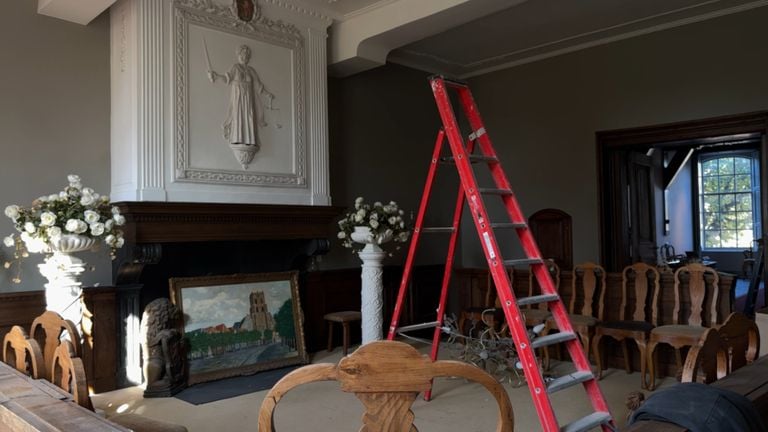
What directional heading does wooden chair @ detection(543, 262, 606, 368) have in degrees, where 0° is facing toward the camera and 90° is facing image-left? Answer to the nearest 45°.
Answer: approximately 45°

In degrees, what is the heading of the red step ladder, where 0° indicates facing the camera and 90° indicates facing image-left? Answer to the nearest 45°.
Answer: approximately 315°

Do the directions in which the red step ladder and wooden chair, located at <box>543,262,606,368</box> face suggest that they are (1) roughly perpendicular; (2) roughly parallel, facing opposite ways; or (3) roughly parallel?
roughly perpendicular

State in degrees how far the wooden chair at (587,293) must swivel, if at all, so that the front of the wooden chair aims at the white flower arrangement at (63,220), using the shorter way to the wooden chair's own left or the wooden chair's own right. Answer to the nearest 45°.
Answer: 0° — it already faces it

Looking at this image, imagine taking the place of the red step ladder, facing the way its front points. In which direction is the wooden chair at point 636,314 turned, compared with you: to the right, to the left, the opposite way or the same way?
to the right

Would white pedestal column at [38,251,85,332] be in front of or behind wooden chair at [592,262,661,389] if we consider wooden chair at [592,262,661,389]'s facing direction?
in front

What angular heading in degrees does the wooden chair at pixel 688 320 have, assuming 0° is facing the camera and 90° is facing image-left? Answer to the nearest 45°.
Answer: approximately 45°

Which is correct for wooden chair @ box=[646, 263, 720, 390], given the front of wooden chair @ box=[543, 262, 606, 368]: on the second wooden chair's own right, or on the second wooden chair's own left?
on the second wooden chair's own left

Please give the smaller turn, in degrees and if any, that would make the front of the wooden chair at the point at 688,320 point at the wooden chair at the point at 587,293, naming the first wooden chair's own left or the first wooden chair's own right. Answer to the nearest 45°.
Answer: approximately 45° to the first wooden chair's own right

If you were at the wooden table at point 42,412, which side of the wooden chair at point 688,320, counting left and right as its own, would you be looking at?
front

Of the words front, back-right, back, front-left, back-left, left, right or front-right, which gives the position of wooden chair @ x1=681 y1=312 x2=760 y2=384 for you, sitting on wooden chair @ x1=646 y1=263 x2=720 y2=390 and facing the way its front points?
front-left

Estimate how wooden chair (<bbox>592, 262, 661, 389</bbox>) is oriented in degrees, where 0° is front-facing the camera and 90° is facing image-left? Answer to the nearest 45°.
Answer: approximately 45°

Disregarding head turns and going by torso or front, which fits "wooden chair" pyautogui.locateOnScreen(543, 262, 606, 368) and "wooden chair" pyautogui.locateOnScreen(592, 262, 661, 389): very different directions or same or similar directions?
same or similar directions
